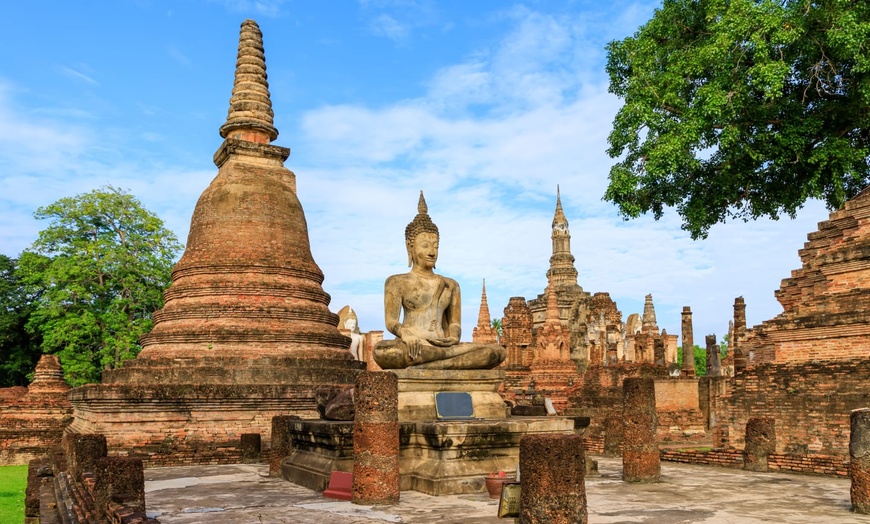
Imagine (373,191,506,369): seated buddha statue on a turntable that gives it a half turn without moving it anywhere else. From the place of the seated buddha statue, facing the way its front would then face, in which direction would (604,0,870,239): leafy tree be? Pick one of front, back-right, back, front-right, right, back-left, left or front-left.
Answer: right

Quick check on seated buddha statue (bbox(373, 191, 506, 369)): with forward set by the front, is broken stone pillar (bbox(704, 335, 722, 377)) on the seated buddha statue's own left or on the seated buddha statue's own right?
on the seated buddha statue's own left

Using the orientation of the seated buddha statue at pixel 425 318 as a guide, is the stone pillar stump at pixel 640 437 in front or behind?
in front

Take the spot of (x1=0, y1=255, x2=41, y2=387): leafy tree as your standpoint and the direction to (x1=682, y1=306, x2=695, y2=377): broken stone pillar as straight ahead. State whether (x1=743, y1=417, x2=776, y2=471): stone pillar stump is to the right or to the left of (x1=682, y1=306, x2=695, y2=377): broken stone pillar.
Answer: right

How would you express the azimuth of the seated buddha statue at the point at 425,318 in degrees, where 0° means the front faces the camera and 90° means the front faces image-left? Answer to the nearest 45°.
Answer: approximately 315°

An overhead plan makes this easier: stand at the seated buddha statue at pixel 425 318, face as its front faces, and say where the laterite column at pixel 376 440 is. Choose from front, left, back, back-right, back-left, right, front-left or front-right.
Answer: front-right

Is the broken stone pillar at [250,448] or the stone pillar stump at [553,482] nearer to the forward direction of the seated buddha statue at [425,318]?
the stone pillar stump

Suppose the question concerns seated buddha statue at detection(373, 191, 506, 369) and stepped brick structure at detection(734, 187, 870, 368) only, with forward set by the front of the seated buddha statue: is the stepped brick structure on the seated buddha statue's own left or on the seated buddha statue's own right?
on the seated buddha statue's own left

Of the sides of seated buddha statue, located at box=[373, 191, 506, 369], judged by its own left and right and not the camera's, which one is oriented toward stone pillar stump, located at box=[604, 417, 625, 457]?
left

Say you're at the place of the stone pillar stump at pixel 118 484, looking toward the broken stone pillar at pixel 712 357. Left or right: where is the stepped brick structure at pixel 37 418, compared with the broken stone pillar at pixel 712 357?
left

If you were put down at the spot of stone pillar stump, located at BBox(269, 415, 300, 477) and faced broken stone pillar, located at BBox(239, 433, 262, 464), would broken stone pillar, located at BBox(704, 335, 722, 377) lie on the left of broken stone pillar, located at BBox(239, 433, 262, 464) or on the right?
right

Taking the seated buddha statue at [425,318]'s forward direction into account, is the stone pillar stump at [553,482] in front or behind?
in front
